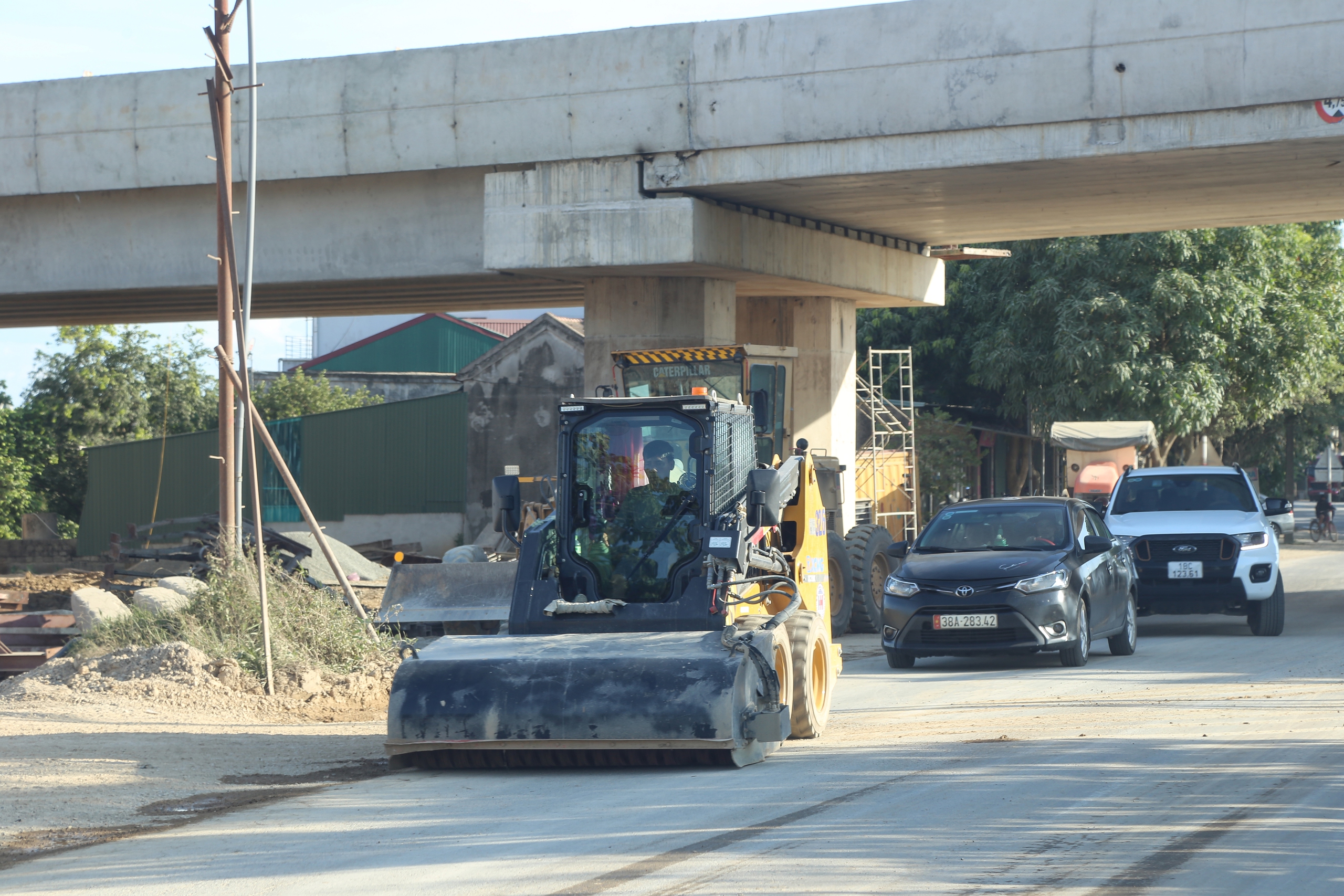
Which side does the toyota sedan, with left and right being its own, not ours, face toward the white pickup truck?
back

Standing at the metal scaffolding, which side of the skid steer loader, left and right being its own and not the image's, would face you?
back

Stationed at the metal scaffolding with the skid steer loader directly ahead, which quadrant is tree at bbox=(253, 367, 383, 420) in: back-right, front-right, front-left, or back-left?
back-right

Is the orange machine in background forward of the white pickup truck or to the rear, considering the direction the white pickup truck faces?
to the rear

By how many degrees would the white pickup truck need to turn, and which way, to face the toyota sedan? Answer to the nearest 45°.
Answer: approximately 45° to its right

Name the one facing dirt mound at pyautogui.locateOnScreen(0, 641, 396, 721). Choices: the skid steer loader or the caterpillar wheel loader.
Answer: the caterpillar wheel loader

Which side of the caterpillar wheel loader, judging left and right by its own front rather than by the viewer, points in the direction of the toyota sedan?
left

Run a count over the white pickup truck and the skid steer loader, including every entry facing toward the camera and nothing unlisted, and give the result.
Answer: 2

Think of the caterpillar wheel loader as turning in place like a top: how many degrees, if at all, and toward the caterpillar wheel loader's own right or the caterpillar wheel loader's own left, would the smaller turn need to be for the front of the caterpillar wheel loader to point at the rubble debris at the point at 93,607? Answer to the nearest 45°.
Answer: approximately 45° to the caterpillar wheel loader's own right

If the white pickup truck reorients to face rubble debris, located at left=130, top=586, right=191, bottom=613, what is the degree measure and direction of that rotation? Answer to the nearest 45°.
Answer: approximately 45° to its right

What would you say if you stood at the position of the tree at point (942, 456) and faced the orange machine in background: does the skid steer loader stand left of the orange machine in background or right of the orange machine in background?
right

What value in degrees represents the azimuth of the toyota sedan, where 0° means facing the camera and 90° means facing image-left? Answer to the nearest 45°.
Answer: approximately 45°

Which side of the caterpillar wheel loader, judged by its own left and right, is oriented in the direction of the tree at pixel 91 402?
right

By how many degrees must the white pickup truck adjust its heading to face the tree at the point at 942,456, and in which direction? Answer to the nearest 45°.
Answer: approximately 180°

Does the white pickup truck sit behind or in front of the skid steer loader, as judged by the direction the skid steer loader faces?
behind
